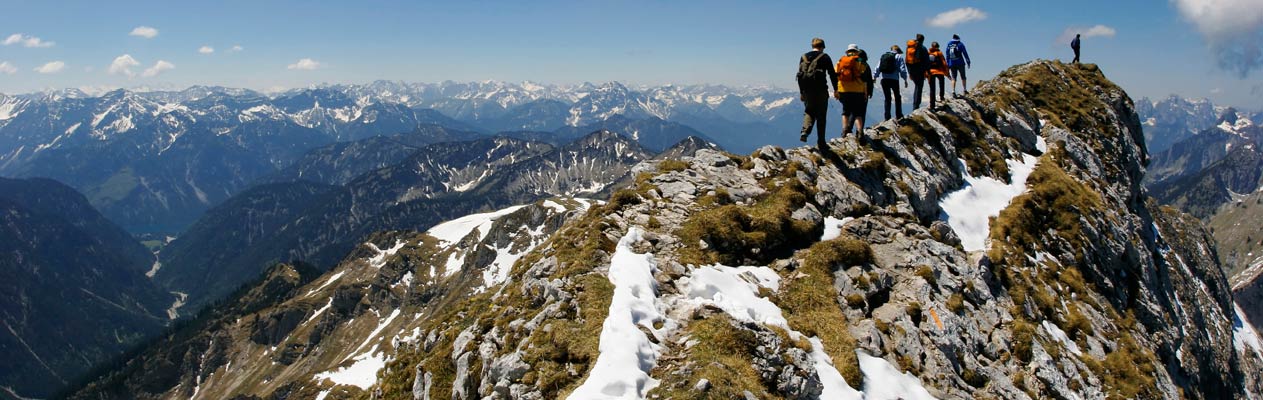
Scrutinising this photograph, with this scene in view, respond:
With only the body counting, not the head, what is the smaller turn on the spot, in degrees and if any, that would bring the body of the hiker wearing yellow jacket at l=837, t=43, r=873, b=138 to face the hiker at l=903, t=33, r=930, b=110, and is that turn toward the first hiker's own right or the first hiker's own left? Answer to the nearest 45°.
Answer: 0° — they already face them

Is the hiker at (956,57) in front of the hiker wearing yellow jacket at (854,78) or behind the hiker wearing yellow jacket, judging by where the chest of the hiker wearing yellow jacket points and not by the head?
in front

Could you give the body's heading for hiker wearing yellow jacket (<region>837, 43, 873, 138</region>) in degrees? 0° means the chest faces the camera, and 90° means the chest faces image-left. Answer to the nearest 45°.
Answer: approximately 180°

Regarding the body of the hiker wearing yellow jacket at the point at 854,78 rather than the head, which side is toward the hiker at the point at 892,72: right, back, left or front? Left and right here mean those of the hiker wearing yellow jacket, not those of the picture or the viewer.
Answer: front
